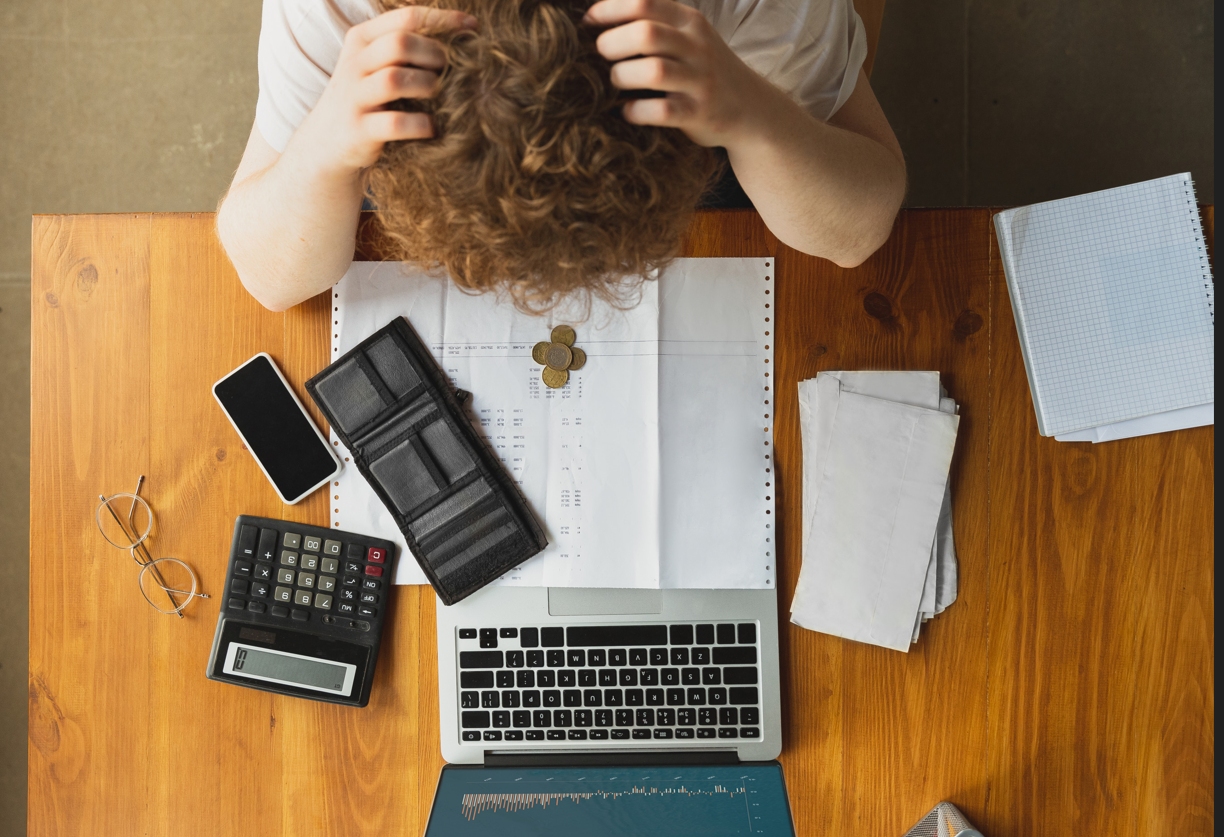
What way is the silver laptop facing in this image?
away from the camera
